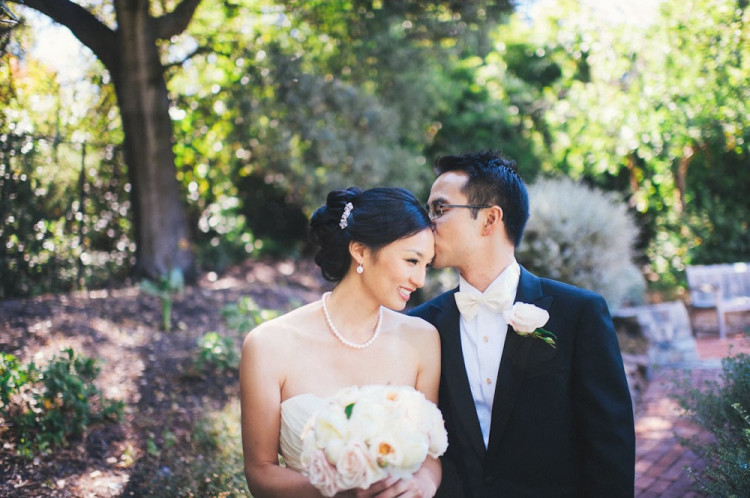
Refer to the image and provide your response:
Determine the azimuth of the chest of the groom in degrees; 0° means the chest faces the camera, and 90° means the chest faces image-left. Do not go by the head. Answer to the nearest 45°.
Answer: approximately 45°

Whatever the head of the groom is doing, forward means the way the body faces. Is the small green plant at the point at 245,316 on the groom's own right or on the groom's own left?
on the groom's own right

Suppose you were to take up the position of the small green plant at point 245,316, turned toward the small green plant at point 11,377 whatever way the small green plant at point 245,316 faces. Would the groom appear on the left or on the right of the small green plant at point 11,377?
left

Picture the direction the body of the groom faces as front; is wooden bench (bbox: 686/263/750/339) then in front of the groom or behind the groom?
behind

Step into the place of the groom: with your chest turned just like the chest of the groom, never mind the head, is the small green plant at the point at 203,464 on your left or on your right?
on your right

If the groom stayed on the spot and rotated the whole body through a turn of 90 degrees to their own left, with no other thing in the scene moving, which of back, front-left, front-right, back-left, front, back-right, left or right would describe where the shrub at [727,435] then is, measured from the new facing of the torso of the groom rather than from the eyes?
left

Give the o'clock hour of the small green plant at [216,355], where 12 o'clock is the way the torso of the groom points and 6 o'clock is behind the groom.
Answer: The small green plant is roughly at 3 o'clock from the groom.

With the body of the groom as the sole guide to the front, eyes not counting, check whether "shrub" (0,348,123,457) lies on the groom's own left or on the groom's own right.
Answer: on the groom's own right

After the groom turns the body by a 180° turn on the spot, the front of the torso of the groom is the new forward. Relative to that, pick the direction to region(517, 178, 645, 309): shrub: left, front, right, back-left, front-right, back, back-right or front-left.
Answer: front-left

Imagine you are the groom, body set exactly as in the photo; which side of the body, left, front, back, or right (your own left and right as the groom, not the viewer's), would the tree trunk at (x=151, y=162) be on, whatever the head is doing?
right

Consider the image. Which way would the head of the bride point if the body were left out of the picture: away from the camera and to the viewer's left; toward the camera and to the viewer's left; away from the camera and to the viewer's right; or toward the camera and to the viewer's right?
toward the camera and to the viewer's right

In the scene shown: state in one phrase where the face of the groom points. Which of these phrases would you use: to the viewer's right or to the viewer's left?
to the viewer's left

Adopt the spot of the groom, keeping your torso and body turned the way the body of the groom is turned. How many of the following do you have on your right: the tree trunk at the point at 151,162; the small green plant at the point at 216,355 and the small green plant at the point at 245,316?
3
